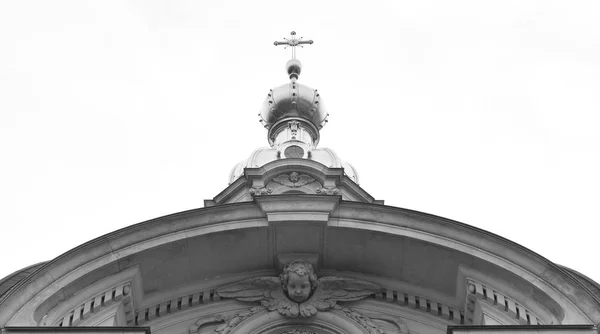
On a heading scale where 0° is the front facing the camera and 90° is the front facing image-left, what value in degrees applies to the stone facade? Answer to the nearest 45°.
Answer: approximately 0°
